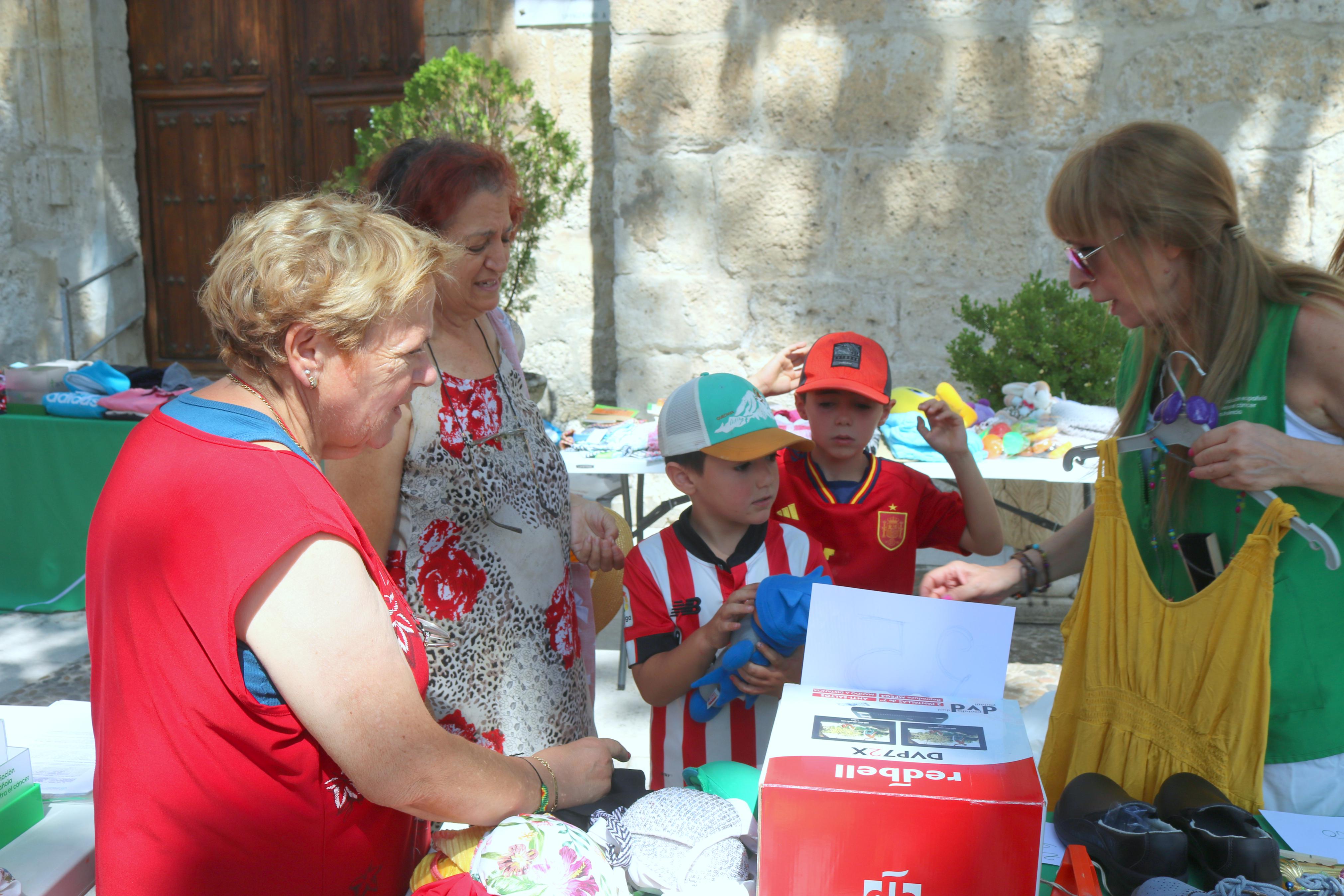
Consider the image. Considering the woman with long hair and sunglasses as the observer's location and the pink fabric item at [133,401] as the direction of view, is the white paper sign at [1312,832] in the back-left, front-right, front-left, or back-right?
back-left

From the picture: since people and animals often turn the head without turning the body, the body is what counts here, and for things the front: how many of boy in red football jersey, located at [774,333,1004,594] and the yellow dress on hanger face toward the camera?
2

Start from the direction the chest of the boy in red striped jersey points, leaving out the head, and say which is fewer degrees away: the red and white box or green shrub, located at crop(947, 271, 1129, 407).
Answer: the red and white box

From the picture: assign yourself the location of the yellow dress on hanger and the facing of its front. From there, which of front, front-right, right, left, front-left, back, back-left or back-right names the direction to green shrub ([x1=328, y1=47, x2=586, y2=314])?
back-right

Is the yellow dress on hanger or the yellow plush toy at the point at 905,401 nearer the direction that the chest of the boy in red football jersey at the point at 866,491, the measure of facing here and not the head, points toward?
the yellow dress on hanger
